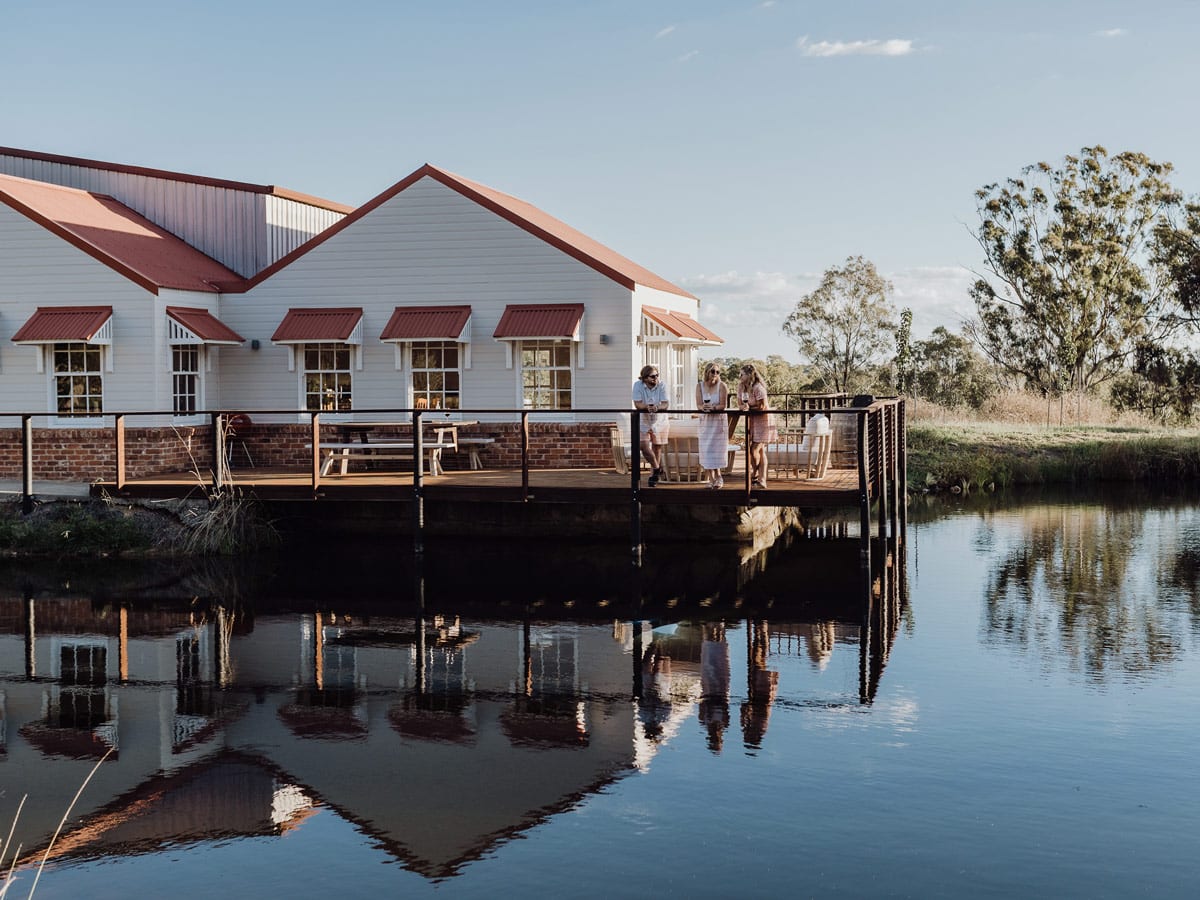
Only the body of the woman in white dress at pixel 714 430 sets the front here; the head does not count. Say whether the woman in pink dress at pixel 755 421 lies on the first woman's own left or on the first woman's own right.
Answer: on the first woman's own left

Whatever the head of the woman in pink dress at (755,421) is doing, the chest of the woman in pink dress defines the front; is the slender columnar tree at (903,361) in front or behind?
behind

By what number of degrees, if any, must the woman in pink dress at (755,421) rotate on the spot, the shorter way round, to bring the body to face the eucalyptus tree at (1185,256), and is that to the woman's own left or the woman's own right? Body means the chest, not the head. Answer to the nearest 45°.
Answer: approximately 180°

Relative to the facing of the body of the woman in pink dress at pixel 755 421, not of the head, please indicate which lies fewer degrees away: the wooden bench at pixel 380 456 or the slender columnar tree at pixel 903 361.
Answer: the wooden bench

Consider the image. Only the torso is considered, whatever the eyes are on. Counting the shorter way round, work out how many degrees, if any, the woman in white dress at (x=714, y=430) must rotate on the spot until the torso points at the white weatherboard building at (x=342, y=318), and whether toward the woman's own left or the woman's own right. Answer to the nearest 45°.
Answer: approximately 135° to the woman's own right

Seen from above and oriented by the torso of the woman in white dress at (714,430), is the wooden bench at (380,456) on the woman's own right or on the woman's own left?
on the woman's own right

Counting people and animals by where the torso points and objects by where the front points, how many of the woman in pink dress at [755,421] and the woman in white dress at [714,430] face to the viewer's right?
0

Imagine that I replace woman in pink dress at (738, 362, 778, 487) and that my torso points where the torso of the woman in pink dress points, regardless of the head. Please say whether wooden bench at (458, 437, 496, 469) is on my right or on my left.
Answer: on my right

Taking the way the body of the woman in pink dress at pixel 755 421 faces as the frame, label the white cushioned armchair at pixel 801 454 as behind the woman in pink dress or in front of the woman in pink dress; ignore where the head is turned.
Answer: behind

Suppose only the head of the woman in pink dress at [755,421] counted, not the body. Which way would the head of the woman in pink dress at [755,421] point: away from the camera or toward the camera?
toward the camera
